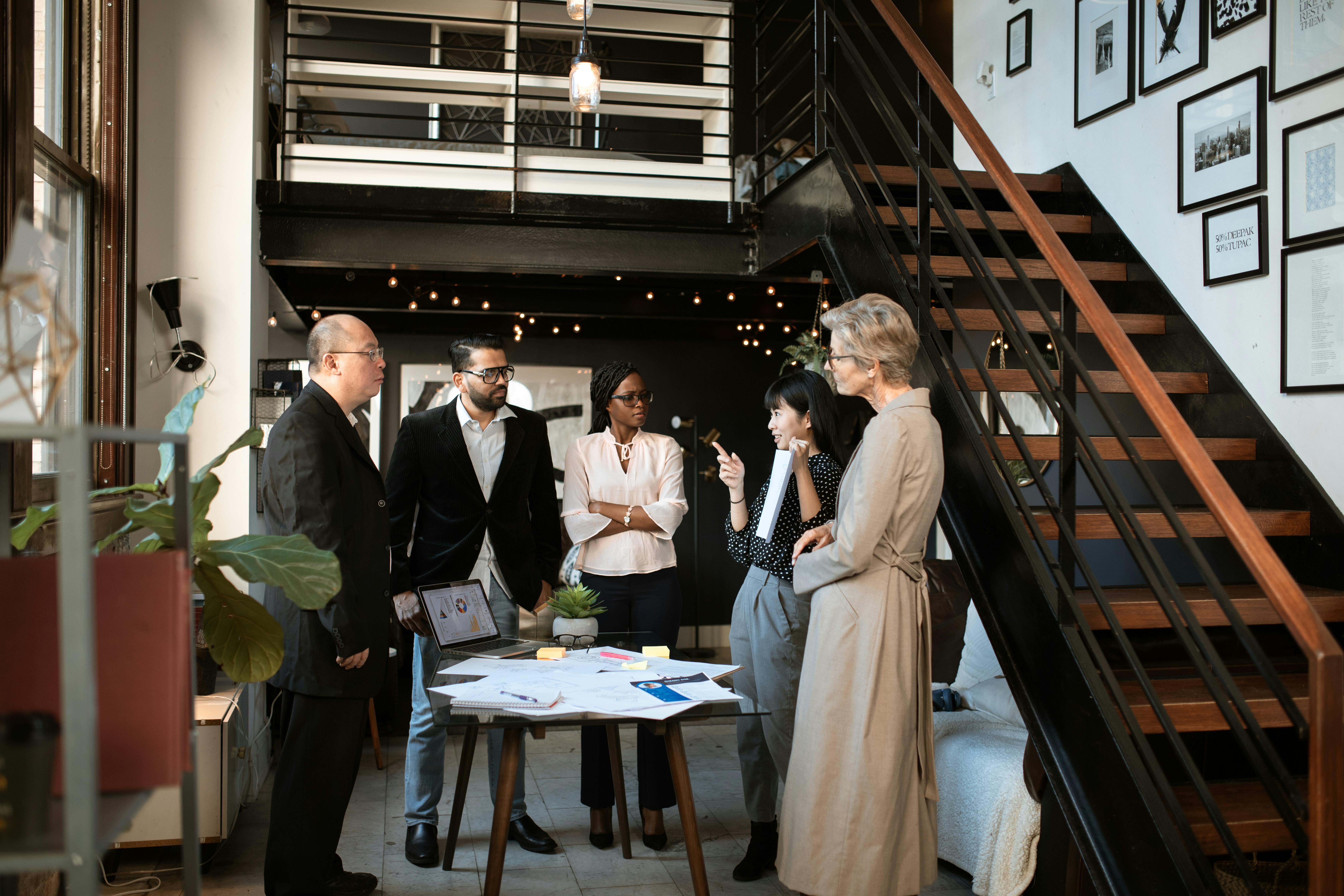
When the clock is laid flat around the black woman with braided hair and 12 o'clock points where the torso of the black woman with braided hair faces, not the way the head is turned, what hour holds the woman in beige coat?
The woman in beige coat is roughly at 11 o'clock from the black woman with braided hair.

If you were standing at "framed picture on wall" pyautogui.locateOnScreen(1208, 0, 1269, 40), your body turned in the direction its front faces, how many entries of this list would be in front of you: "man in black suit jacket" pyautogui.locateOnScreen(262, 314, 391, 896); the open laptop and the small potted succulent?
3

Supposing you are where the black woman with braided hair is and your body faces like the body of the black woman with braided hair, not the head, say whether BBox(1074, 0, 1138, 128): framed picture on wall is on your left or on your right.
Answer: on your left

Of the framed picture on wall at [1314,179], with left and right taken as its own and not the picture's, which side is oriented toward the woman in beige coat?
front

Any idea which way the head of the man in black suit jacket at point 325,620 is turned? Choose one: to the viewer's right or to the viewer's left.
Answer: to the viewer's right

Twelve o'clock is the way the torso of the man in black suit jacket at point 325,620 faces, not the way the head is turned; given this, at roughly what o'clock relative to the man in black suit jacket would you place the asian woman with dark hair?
The asian woman with dark hair is roughly at 12 o'clock from the man in black suit jacket.

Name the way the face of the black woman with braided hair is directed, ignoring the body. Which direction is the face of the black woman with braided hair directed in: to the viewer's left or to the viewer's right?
to the viewer's right

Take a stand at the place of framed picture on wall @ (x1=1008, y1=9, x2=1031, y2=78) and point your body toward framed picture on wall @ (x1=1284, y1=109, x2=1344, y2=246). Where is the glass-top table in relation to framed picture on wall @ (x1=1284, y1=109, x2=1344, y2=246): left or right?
right

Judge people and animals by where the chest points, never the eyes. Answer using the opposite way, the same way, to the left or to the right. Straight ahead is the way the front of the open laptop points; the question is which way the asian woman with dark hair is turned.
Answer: to the right

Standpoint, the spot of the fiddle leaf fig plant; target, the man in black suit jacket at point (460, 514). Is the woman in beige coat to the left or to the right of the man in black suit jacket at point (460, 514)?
right

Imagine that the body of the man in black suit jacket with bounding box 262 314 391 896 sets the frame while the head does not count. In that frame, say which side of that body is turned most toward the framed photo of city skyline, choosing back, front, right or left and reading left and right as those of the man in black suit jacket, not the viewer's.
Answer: front

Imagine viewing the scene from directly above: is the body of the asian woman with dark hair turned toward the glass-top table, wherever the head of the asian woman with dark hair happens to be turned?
yes

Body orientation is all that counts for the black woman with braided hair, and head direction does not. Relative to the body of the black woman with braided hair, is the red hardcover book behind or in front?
in front

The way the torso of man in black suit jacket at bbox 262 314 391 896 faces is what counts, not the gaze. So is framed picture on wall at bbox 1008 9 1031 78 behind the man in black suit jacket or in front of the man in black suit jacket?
in front
